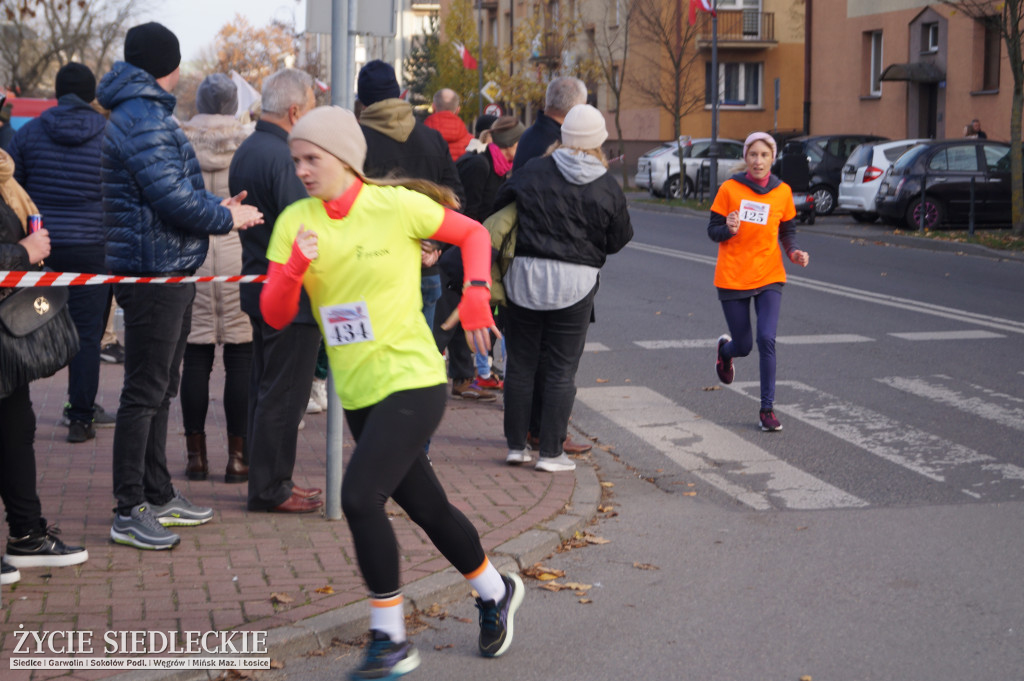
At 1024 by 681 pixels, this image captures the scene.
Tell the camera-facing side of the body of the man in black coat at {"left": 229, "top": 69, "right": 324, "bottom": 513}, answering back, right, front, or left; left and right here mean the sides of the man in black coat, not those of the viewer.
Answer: right

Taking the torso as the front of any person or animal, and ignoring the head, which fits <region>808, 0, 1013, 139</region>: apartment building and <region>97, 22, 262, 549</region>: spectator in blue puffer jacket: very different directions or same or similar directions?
very different directions

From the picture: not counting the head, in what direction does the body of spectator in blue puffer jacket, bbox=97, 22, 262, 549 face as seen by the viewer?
to the viewer's right

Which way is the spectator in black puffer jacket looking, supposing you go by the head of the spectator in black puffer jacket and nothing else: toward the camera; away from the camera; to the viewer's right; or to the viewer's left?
away from the camera

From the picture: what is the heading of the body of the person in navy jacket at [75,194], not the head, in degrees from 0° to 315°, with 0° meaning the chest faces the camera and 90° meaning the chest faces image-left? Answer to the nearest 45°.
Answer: approximately 225°

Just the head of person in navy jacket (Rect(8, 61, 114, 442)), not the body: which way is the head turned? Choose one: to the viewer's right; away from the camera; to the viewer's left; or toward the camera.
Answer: away from the camera

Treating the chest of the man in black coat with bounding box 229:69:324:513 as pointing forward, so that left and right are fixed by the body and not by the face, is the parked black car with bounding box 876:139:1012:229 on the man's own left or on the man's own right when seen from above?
on the man's own left

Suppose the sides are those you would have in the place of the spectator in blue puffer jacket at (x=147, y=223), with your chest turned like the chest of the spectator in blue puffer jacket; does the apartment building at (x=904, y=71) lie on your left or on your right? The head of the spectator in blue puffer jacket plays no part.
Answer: on your left
